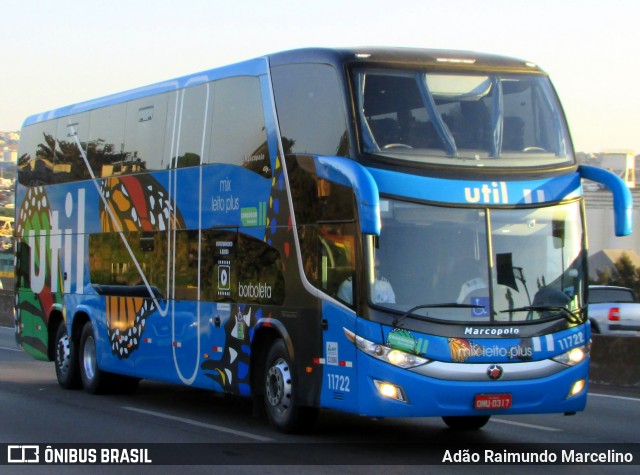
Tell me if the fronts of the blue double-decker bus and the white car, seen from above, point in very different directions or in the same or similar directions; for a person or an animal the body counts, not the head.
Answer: very different directions

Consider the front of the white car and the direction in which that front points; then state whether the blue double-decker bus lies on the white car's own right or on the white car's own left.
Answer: on the white car's own left

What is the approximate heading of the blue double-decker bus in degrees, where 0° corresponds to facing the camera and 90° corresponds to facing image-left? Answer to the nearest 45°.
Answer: approximately 315°

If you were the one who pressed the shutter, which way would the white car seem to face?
facing away from the viewer and to the left of the viewer

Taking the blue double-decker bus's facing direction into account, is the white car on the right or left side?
on its left
